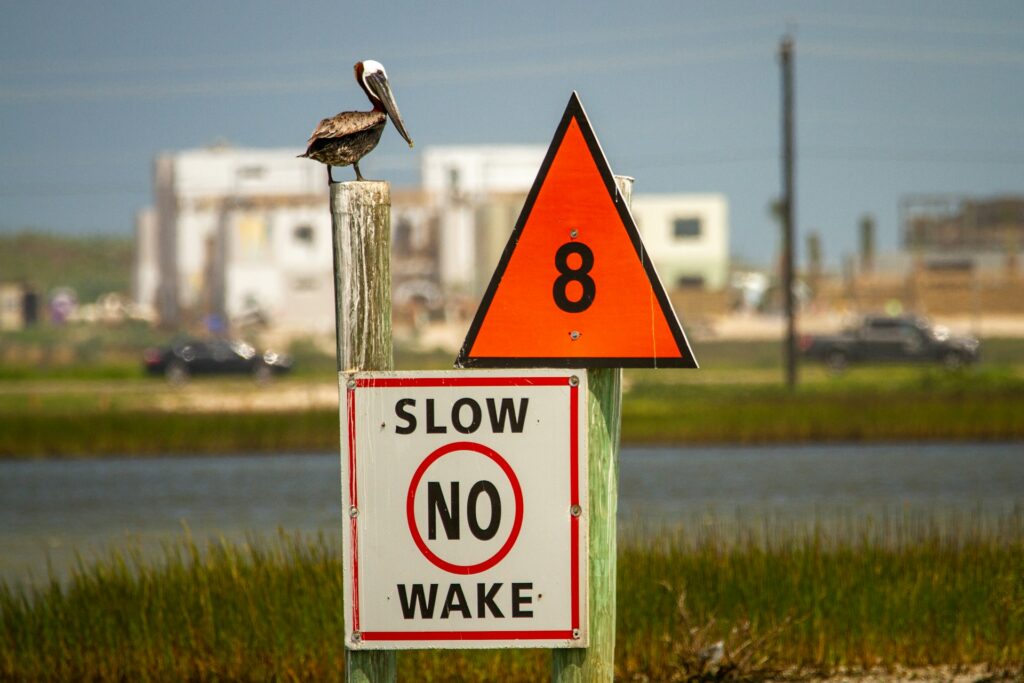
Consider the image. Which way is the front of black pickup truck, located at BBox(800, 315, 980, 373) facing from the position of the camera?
facing to the right of the viewer

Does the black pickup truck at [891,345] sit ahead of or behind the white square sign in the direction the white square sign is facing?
behind

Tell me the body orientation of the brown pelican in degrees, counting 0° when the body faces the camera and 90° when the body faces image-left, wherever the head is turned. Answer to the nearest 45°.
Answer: approximately 270°

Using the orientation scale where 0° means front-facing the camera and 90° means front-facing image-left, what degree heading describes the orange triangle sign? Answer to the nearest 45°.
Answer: approximately 0°

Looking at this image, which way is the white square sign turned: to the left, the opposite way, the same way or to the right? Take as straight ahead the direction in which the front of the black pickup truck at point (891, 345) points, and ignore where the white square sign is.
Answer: to the right

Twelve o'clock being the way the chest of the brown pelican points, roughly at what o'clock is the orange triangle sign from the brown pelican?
The orange triangle sign is roughly at 1 o'clock from the brown pelican.

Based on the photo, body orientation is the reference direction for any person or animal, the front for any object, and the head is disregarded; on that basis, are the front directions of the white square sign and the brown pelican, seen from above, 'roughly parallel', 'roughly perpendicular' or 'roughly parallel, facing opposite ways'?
roughly perpendicular

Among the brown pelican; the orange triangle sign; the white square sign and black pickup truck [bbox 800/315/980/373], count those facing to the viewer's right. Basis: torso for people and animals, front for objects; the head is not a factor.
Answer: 2

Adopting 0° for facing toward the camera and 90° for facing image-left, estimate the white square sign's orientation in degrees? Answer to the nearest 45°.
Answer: approximately 0°

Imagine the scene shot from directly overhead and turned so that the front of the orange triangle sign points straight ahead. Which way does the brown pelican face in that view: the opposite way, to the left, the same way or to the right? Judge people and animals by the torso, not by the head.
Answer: to the left

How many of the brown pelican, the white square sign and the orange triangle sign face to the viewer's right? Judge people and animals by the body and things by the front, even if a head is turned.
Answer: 1

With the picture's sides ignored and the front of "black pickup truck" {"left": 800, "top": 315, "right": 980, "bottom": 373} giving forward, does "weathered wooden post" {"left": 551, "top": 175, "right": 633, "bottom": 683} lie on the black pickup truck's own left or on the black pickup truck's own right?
on the black pickup truck's own right
